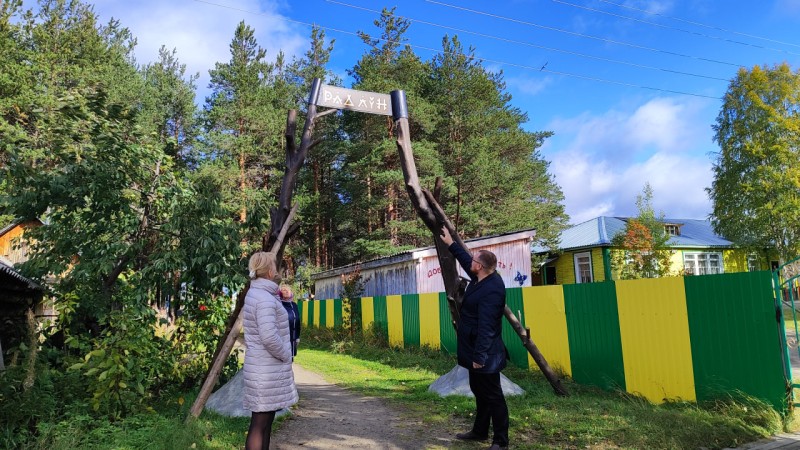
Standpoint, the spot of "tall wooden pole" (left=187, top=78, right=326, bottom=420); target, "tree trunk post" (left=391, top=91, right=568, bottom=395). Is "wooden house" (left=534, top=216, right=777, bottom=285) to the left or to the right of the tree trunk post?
left

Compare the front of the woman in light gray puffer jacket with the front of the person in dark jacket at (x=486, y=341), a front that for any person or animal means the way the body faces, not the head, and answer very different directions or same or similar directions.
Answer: very different directions

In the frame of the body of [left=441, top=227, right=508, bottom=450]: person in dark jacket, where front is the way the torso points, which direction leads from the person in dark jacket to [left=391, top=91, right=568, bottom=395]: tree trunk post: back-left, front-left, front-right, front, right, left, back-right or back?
right

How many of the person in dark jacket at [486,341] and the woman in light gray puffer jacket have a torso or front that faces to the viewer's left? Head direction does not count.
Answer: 1

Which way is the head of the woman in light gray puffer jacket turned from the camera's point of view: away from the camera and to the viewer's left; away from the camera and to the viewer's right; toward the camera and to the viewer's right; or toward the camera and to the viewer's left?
away from the camera and to the viewer's right

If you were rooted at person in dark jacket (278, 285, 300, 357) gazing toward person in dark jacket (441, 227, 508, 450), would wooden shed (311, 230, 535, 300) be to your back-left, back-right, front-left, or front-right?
back-left

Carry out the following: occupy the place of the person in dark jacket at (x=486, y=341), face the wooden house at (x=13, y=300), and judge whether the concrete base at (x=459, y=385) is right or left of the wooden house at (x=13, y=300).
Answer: right

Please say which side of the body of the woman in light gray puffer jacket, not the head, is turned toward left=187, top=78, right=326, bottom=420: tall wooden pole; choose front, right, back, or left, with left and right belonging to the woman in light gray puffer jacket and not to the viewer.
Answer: left

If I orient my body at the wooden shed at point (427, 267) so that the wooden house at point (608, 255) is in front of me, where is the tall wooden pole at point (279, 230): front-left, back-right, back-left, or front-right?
back-right

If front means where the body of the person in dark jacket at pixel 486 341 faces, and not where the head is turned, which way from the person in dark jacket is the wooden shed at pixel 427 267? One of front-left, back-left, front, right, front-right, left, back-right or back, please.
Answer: right

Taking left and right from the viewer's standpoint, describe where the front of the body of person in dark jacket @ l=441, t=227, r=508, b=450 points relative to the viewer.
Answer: facing to the left of the viewer
